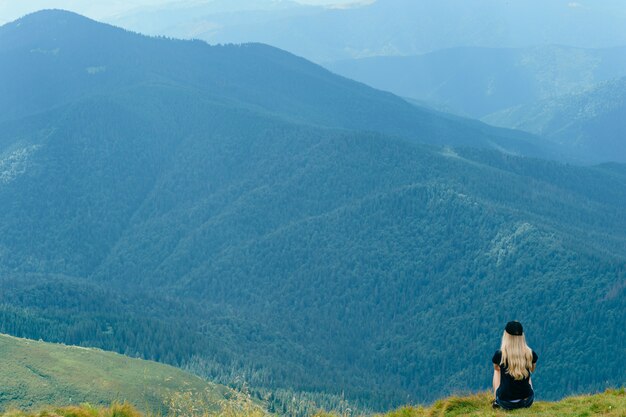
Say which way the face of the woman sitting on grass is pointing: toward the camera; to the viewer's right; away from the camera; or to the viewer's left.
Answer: away from the camera

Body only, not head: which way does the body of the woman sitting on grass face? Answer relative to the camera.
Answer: away from the camera
